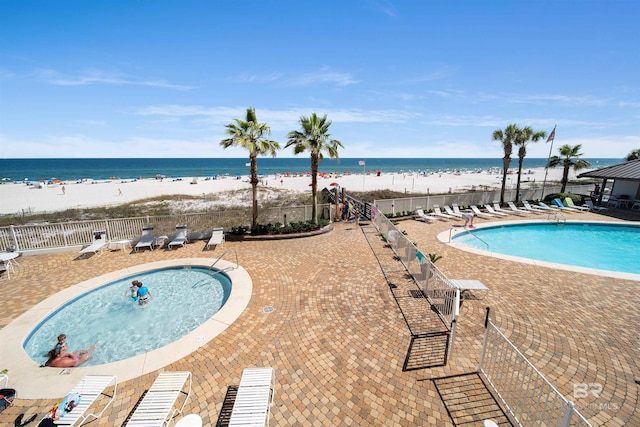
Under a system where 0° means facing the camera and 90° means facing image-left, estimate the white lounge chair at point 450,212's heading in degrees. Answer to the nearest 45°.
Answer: approximately 315°

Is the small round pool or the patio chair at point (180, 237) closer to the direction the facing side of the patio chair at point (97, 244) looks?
the small round pool

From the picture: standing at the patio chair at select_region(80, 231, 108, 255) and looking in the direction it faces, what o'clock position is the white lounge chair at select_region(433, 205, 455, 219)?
The white lounge chair is roughly at 8 o'clock from the patio chair.

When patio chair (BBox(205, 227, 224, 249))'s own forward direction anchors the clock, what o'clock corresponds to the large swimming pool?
The large swimming pool is roughly at 8 o'clock from the patio chair.

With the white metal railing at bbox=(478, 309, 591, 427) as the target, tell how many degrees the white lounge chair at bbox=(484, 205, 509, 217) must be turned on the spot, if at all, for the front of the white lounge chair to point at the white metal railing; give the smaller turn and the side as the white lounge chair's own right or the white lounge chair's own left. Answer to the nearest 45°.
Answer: approximately 45° to the white lounge chair's own right

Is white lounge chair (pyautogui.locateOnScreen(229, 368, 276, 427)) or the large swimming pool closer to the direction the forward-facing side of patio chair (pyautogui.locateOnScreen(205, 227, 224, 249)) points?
the white lounge chair

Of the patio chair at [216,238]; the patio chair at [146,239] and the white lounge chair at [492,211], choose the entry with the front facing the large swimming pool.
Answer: the white lounge chair

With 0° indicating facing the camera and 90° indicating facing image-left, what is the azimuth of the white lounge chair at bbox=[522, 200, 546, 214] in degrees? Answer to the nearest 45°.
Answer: approximately 315°

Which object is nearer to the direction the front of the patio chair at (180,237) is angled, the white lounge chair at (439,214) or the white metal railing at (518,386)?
the white metal railing

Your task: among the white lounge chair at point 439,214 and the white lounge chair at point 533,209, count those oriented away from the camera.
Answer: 0

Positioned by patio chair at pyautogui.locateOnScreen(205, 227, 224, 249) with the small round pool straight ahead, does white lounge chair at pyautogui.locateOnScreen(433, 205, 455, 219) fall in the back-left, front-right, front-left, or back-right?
back-left

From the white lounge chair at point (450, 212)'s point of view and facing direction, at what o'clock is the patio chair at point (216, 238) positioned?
The patio chair is roughly at 3 o'clock from the white lounge chair.

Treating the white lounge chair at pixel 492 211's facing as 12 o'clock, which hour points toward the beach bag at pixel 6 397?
The beach bag is roughly at 2 o'clock from the white lounge chair.

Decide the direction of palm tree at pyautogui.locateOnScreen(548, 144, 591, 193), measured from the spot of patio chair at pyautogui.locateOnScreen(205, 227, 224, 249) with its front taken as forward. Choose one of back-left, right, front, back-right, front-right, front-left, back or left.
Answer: back-left
